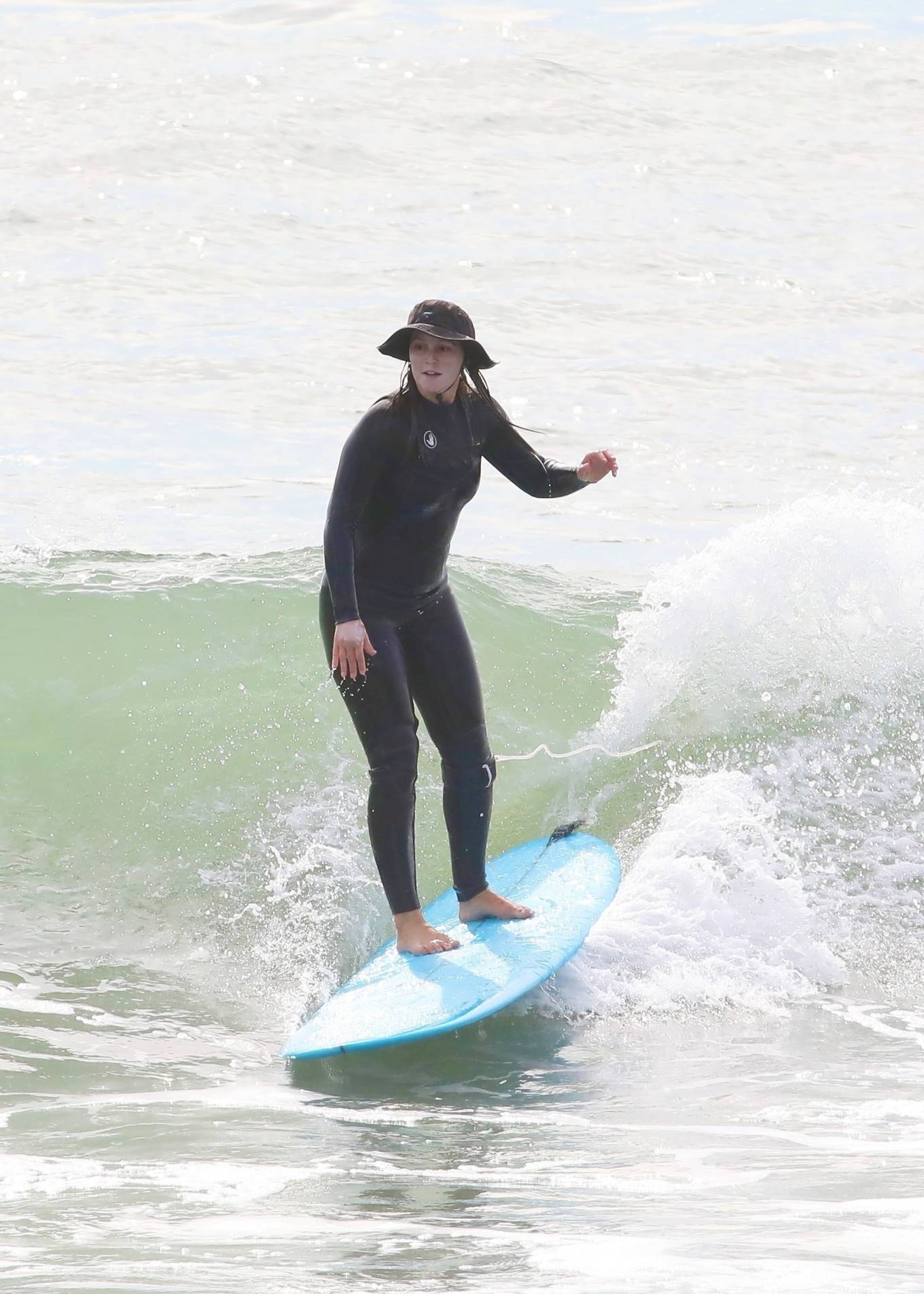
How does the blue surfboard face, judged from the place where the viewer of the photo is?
facing the viewer and to the left of the viewer

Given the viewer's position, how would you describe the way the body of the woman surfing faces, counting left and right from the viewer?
facing the viewer and to the right of the viewer
